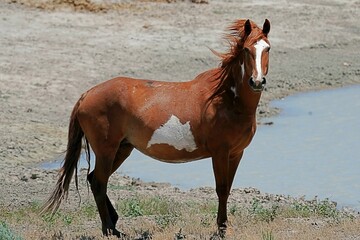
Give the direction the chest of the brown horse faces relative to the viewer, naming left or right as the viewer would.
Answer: facing to the right of the viewer
